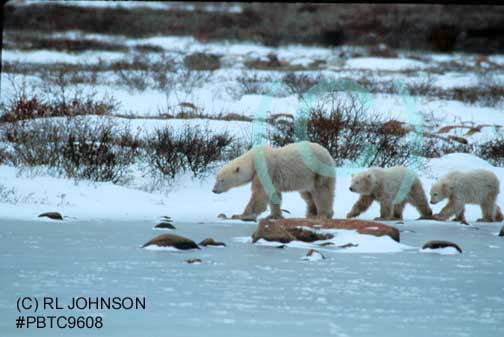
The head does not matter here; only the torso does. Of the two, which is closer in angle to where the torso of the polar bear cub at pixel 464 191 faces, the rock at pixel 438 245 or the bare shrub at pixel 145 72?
the bare shrub

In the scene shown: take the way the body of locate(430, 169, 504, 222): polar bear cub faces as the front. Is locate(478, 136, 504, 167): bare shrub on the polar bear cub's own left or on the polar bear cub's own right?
on the polar bear cub's own right

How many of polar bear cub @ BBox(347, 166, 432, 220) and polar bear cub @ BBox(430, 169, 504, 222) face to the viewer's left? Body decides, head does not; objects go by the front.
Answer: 2

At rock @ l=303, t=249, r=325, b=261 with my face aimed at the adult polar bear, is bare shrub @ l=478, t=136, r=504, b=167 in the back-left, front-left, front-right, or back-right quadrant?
front-right

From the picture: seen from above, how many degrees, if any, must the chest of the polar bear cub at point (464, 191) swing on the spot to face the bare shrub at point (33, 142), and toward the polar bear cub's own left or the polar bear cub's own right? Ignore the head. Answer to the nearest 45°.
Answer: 0° — it already faces it

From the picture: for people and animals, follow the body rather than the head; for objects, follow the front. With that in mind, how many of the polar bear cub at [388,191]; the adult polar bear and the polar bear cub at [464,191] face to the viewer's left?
3

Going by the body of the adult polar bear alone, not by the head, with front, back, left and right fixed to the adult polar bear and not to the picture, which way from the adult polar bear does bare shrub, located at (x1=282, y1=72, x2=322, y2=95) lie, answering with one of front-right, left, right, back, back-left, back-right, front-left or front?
right

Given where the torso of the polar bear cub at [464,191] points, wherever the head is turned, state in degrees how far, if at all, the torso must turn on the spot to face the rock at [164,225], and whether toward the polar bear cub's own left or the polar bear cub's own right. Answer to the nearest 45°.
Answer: approximately 45° to the polar bear cub's own left

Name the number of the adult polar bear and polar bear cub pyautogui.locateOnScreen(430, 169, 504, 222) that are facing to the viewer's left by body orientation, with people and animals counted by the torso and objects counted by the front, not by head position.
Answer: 2

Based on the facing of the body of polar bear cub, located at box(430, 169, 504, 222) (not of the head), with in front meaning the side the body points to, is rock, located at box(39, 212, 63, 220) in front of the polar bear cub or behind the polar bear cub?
in front

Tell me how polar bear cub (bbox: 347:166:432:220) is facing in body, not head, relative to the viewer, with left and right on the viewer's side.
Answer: facing to the left of the viewer

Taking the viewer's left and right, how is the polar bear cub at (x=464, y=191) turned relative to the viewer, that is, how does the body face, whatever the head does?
facing to the left of the viewer

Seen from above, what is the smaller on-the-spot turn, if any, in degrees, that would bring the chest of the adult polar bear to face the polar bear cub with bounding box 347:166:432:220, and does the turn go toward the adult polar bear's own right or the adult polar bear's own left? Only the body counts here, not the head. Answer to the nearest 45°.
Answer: approximately 135° to the adult polar bear's own right

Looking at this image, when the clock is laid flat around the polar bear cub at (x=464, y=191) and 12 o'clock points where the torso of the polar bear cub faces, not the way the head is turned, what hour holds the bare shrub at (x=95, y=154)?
The bare shrub is roughly at 12 o'clock from the polar bear cub.

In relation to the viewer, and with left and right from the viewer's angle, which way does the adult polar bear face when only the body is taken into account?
facing to the left of the viewer
